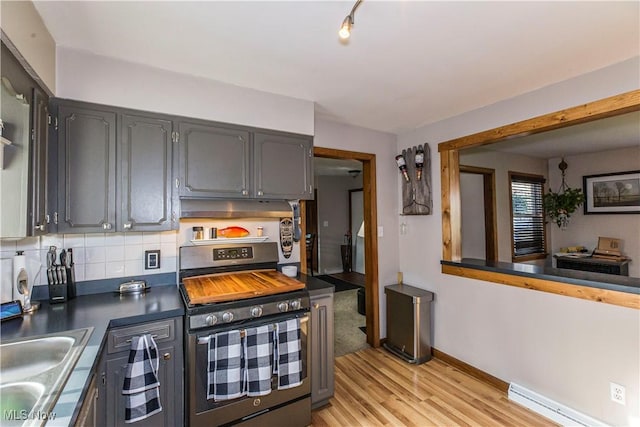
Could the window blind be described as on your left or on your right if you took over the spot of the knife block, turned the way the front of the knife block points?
on your left

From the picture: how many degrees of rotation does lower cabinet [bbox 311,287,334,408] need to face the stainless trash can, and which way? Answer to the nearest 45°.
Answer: approximately 90° to its left

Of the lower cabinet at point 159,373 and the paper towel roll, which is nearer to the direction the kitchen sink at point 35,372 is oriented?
the lower cabinet

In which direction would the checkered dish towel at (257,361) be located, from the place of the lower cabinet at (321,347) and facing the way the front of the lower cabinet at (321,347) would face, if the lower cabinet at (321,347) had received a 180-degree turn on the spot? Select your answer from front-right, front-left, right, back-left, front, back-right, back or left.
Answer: left

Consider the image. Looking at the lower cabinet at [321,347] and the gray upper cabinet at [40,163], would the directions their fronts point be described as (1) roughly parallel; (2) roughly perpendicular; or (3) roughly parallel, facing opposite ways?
roughly perpendicular

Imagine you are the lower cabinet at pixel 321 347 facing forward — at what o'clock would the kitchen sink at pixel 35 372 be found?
The kitchen sink is roughly at 3 o'clock from the lower cabinet.

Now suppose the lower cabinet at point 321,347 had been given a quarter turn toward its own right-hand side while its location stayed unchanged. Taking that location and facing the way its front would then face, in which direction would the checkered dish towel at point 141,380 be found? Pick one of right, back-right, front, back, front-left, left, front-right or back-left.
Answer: front

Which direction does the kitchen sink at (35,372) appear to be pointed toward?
to the viewer's right

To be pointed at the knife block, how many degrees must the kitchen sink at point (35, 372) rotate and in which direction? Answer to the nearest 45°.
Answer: approximately 90° to its left

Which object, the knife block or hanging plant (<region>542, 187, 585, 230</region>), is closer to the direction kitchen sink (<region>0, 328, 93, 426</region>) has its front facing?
the hanging plant

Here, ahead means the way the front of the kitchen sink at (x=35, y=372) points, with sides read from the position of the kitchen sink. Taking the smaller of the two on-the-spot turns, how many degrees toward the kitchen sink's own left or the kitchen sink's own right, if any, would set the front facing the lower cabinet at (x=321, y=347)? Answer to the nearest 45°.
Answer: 0° — it already faces it

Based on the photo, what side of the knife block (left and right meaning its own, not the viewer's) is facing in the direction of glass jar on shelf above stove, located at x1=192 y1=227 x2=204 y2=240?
left

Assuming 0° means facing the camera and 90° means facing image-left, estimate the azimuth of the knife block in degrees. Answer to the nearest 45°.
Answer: approximately 0°
